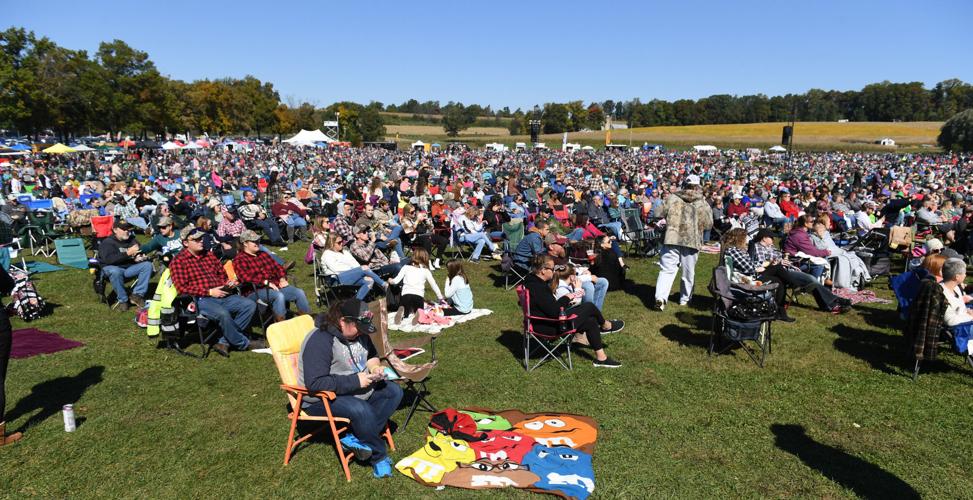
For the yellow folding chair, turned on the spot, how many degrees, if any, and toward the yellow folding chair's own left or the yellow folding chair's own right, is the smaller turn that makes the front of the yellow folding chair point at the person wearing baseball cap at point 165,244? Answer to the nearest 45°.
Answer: approximately 135° to the yellow folding chair's own left

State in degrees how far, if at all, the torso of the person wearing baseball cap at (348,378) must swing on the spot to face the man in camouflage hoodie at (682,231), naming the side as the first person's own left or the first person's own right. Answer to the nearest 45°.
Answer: approximately 90° to the first person's own left

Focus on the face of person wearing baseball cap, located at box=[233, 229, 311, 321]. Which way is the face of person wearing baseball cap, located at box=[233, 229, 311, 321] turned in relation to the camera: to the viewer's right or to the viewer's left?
to the viewer's right

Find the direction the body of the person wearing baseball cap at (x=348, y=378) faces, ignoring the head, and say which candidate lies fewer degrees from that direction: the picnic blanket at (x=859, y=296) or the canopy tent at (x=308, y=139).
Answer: the picnic blanket

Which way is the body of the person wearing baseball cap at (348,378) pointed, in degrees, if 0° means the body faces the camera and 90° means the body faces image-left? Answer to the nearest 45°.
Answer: approximately 315°
